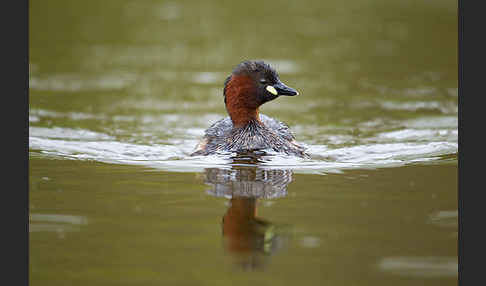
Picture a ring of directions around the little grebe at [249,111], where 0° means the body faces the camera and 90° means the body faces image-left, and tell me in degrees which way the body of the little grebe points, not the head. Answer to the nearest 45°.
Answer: approximately 0°
